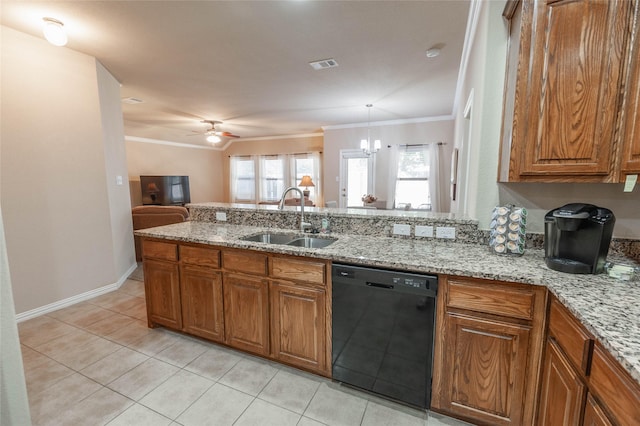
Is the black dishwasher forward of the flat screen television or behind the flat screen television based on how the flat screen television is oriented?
forward

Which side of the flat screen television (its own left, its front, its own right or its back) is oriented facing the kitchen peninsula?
front

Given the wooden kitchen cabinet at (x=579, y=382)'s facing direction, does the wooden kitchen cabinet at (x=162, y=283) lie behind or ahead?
ahead

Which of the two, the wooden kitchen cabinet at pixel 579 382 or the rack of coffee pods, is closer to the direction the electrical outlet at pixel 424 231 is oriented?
the wooden kitchen cabinet

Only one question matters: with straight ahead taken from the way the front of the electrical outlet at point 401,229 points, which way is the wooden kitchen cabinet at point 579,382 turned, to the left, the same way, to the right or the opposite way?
to the right

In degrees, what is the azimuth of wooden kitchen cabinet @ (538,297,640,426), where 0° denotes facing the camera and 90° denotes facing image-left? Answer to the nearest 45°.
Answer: approximately 45°

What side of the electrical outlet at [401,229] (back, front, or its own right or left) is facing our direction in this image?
front

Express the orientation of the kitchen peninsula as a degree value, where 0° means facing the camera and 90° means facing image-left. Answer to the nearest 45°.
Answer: approximately 45°

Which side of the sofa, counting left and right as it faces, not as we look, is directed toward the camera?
back

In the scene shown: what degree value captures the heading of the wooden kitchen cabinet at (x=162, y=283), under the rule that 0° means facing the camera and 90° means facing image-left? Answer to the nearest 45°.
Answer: approximately 45°

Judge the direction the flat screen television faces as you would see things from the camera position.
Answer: facing the viewer

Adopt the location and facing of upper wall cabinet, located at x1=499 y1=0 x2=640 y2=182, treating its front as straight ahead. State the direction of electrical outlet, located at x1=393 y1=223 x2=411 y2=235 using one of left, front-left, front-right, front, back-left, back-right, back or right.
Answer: right

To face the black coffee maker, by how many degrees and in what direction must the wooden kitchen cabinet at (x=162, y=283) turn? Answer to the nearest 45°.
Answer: approximately 90° to its left

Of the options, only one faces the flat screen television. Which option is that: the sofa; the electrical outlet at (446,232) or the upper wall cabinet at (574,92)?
the sofa
